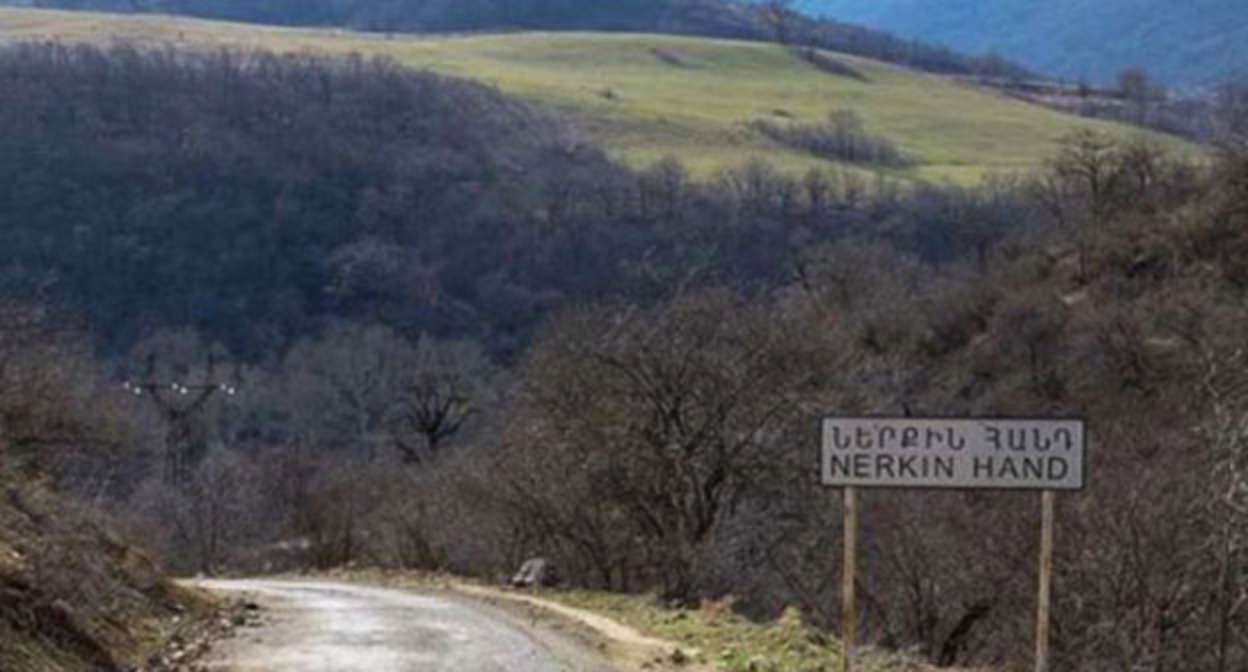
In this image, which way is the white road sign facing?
toward the camera
